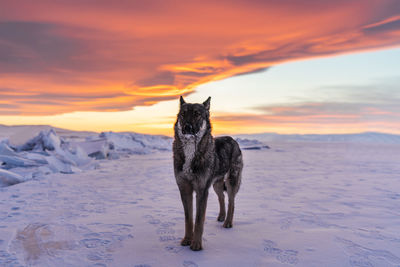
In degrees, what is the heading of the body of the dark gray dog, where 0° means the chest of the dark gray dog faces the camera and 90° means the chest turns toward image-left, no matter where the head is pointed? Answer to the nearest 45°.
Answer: approximately 45°
